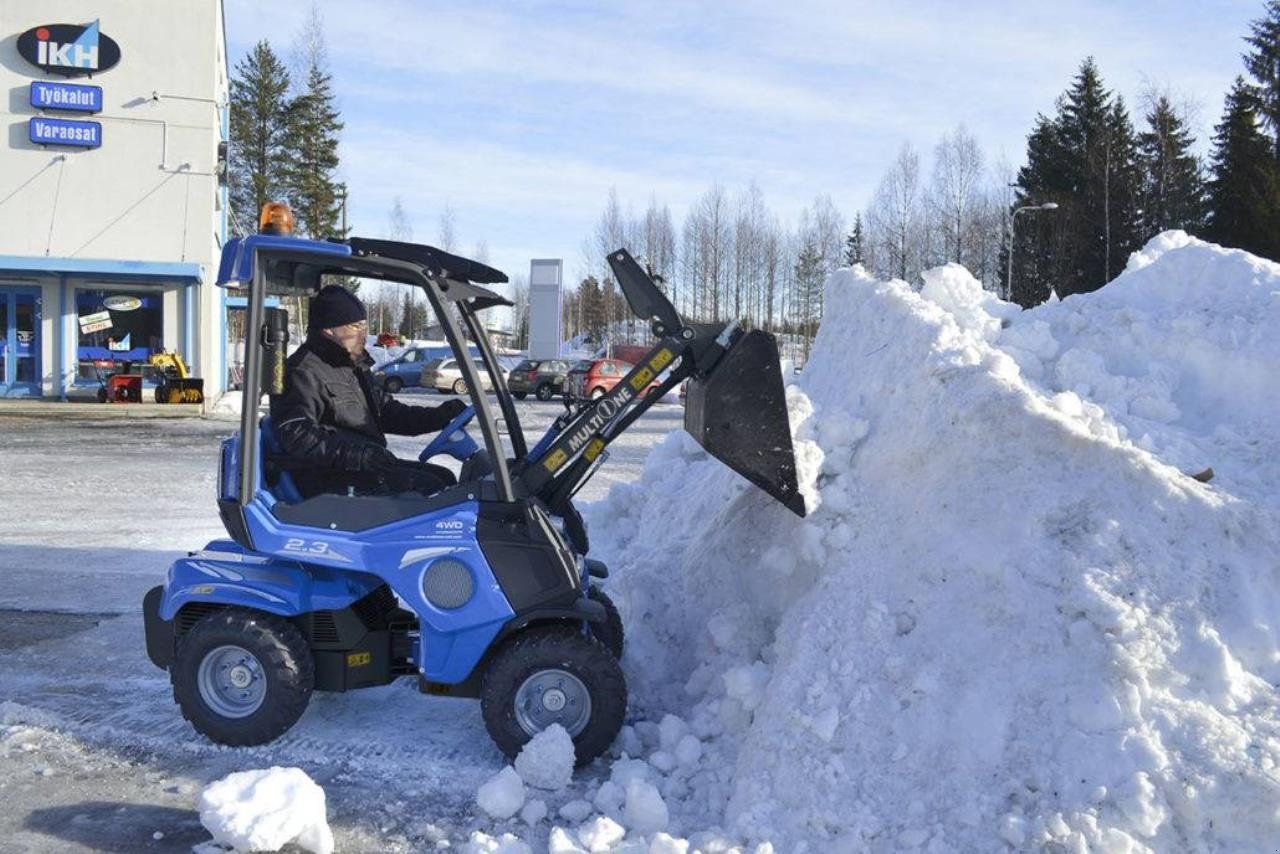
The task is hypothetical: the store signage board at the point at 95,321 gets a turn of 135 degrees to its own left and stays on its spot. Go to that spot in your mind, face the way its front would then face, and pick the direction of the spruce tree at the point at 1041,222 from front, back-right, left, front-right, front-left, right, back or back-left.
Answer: front-right

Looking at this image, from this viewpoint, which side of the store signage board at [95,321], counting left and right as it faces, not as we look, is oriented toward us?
front

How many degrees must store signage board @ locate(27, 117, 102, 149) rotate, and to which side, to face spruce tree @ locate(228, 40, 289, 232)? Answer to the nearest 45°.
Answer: approximately 180°

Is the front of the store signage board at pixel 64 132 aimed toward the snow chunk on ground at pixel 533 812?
yes

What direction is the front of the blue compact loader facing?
to the viewer's right

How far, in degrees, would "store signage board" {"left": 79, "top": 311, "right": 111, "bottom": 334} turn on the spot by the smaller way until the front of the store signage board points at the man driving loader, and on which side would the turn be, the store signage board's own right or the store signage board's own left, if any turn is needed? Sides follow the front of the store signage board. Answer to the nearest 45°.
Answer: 0° — it already faces them

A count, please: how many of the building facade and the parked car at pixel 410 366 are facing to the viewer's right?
0

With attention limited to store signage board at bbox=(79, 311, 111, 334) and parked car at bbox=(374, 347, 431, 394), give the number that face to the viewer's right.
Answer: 0

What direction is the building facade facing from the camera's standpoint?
toward the camera

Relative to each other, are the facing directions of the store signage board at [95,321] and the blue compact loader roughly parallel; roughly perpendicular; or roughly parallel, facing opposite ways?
roughly perpendicular

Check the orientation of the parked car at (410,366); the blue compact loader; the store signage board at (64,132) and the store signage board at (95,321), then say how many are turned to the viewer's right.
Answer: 1

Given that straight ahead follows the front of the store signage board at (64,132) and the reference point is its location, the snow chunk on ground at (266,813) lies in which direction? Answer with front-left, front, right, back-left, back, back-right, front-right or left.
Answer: front

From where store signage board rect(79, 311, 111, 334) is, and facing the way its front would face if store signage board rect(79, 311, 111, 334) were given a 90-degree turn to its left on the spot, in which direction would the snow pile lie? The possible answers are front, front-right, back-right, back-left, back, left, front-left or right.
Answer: right

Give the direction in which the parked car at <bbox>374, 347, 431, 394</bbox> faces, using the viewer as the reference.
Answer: facing the viewer and to the left of the viewer

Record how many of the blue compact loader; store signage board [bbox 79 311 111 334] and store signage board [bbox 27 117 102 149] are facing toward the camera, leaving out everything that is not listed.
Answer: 2

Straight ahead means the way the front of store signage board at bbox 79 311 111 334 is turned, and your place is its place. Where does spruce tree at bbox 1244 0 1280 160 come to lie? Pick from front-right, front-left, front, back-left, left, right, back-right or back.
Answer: left

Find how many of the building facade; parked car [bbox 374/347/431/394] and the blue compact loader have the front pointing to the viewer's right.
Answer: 1

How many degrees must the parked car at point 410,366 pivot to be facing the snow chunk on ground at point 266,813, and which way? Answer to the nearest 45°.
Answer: approximately 45° to its left
